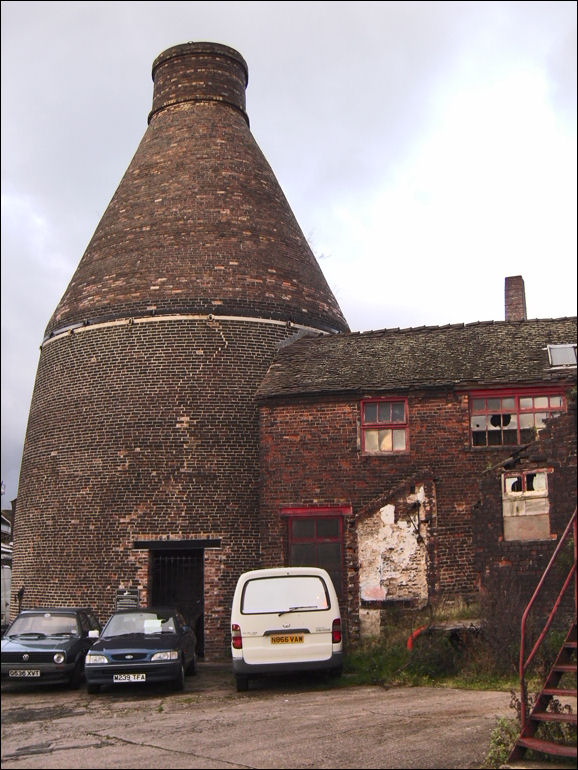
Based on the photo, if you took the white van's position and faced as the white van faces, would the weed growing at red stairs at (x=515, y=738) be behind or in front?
behind

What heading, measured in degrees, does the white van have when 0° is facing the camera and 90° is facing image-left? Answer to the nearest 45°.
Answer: approximately 180°

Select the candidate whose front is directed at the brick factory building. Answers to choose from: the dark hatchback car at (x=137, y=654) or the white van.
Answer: the white van

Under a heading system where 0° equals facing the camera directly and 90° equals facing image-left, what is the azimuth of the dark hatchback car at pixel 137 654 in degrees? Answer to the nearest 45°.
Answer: approximately 0°

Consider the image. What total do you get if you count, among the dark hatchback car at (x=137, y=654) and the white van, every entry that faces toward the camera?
1

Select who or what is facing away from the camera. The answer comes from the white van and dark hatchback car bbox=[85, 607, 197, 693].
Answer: the white van

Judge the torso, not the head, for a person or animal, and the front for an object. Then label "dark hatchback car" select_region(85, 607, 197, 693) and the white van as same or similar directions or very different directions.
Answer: very different directions

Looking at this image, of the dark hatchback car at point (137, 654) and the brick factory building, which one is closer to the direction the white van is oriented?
the brick factory building

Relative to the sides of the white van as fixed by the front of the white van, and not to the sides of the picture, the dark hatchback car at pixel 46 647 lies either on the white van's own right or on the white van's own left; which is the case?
on the white van's own left

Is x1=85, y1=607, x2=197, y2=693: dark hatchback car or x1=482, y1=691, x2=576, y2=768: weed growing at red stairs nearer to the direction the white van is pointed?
the dark hatchback car
